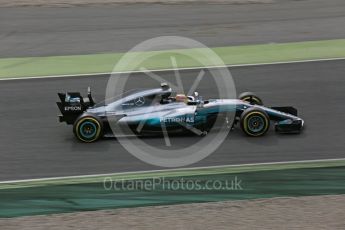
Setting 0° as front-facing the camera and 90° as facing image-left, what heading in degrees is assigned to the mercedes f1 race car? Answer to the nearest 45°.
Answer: approximately 270°
